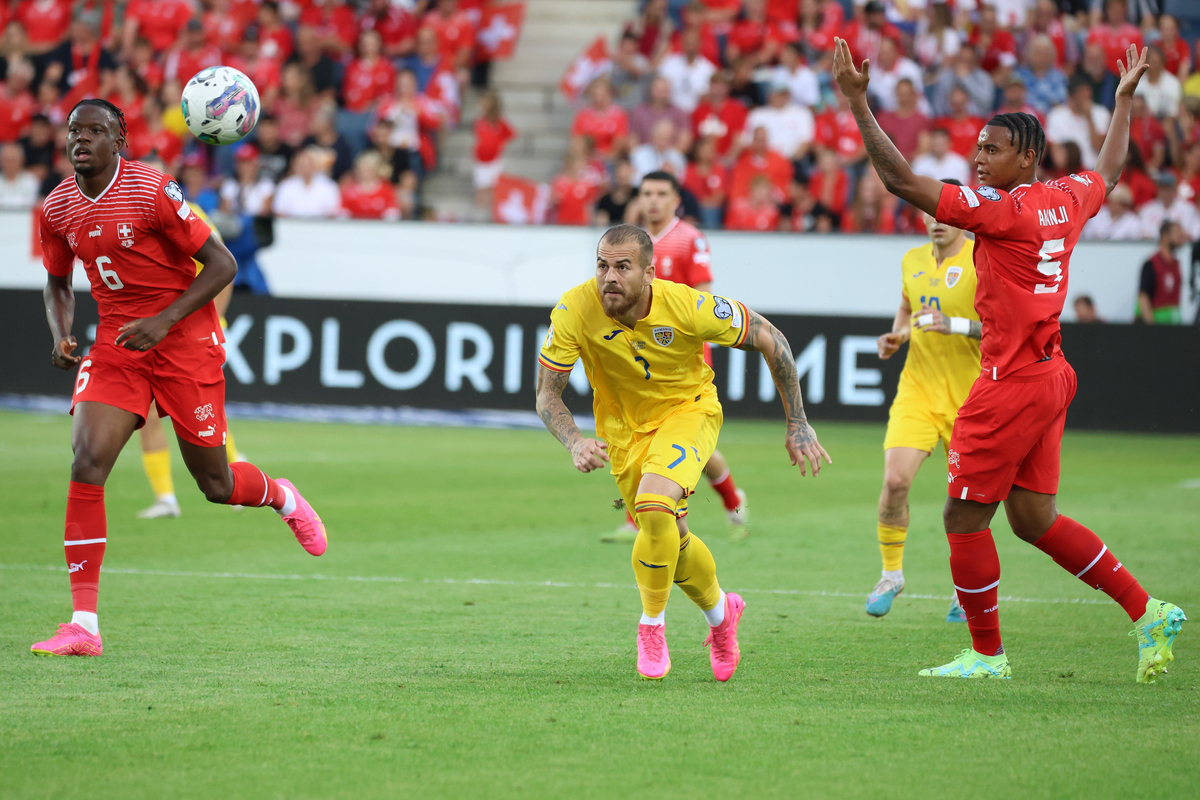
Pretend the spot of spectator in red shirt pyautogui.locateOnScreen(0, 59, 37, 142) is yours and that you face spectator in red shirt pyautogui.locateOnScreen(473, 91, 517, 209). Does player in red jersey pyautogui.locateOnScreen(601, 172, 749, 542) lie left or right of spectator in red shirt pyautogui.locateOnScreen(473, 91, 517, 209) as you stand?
right

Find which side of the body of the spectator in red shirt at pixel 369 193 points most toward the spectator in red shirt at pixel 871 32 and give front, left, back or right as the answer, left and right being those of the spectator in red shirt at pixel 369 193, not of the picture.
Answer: left

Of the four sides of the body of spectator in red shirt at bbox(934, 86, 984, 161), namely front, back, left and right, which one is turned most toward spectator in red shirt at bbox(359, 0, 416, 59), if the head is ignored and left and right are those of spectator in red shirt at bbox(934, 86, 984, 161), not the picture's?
right

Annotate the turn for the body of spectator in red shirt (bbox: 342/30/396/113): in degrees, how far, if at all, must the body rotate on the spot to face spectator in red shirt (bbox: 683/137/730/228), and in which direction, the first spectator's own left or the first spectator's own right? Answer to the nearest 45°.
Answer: approximately 45° to the first spectator's own left

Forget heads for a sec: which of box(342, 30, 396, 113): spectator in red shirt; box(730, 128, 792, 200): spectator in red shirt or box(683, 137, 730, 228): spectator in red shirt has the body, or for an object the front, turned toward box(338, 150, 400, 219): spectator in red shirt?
box(342, 30, 396, 113): spectator in red shirt

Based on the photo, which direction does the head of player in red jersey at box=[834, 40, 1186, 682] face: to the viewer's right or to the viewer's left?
to the viewer's left

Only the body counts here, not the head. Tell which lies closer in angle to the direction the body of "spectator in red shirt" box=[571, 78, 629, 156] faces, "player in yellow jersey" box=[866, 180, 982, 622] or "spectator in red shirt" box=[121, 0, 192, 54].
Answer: the player in yellow jersey

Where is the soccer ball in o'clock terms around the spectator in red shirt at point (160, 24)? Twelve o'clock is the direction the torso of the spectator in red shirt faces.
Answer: The soccer ball is roughly at 12 o'clock from the spectator in red shirt.

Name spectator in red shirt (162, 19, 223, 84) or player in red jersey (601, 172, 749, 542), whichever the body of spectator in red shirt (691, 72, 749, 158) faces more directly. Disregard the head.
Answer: the player in red jersey

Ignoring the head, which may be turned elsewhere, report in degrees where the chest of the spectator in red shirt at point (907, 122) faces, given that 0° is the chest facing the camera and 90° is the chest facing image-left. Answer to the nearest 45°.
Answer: approximately 0°
